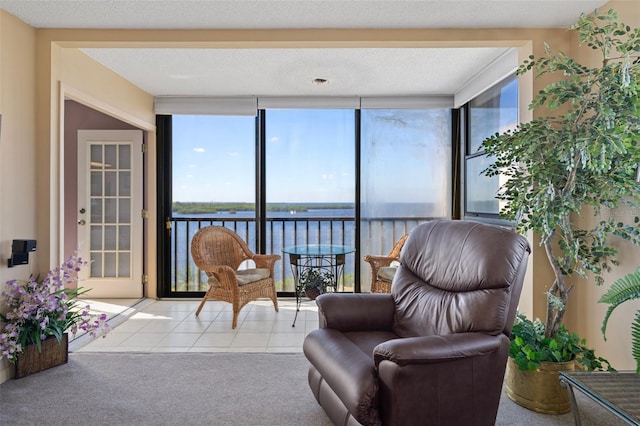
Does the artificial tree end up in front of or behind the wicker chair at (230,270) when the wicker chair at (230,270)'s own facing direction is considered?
in front

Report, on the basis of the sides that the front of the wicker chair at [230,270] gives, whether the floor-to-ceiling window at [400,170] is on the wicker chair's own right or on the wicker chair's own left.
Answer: on the wicker chair's own left

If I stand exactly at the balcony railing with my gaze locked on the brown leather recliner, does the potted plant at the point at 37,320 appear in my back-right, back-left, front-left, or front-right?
front-right

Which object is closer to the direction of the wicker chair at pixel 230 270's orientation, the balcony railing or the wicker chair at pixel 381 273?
the wicker chair

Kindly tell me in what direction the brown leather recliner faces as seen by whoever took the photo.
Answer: facing the viewer and to the left of the viewer

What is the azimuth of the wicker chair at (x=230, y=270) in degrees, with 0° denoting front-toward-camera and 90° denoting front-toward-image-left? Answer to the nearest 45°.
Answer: approximately 315°

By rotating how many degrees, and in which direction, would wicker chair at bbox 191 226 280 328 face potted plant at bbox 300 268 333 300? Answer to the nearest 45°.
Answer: approximately 45° to its left

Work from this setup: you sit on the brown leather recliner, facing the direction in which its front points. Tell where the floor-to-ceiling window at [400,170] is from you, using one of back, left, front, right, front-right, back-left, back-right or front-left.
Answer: back-right
